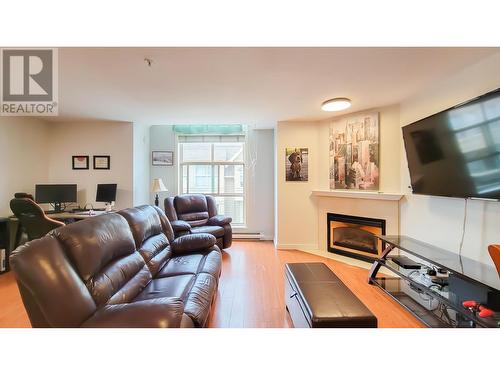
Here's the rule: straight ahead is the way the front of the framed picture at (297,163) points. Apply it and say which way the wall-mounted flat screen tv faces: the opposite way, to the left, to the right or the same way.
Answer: to the right

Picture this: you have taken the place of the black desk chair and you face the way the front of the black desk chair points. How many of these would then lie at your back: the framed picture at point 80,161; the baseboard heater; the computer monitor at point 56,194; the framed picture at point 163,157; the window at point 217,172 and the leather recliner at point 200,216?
0

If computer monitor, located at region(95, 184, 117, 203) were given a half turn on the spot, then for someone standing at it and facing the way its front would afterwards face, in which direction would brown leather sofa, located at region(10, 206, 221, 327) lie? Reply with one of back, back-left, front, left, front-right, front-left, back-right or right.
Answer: back

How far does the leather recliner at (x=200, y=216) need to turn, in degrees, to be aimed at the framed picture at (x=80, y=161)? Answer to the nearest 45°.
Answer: approximately 135° to its right

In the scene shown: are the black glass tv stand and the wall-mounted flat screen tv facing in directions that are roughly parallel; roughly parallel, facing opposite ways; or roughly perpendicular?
roughly parallel

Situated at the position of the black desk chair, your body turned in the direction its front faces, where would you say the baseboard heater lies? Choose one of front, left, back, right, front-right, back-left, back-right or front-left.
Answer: front-right

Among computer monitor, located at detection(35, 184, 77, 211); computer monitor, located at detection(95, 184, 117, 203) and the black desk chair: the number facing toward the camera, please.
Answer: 2

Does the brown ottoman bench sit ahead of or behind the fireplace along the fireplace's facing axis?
ahead

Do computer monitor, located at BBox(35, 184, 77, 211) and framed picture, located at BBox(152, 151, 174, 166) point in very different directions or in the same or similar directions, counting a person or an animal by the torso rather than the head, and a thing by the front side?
same or similar directions

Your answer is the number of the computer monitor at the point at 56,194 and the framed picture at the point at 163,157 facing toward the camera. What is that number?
2

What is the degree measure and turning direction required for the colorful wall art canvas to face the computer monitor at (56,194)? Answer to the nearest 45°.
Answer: approximately 45° to its right

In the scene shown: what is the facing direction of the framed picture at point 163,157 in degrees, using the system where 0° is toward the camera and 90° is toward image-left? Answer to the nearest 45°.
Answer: approximately 0°

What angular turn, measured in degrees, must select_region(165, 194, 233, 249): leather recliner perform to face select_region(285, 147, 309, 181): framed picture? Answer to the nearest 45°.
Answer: approximately 45° to its left

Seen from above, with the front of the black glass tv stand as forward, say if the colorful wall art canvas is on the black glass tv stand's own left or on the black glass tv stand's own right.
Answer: on the black glass tv stand's own right

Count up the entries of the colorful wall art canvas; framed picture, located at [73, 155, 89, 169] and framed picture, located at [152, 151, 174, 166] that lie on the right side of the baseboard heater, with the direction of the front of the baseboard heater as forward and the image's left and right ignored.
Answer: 2

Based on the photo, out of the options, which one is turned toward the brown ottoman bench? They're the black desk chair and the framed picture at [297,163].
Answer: the framed picture

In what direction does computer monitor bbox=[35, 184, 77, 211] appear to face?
toward the camera

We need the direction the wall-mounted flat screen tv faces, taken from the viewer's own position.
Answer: facing the viewer and to the left of the viewer

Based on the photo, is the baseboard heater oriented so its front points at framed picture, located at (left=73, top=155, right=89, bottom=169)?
no

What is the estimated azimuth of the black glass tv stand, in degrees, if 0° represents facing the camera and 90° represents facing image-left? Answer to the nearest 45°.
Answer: approximately 45°

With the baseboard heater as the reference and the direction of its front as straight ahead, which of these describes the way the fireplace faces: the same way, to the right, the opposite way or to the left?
to the right

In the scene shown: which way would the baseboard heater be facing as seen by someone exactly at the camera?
facing the viewer
